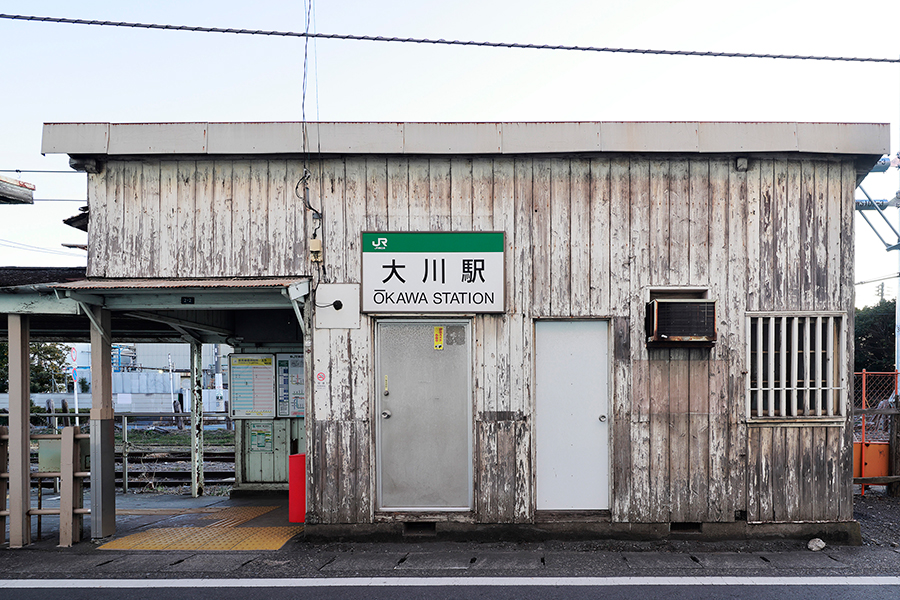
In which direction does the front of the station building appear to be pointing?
toward the camera

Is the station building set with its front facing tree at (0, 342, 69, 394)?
no

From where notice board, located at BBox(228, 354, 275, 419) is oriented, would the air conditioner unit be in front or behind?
in front

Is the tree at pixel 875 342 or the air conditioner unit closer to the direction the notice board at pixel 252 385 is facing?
the air conditioner unit

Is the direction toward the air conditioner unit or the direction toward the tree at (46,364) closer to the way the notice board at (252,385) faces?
the air conditioner unit
